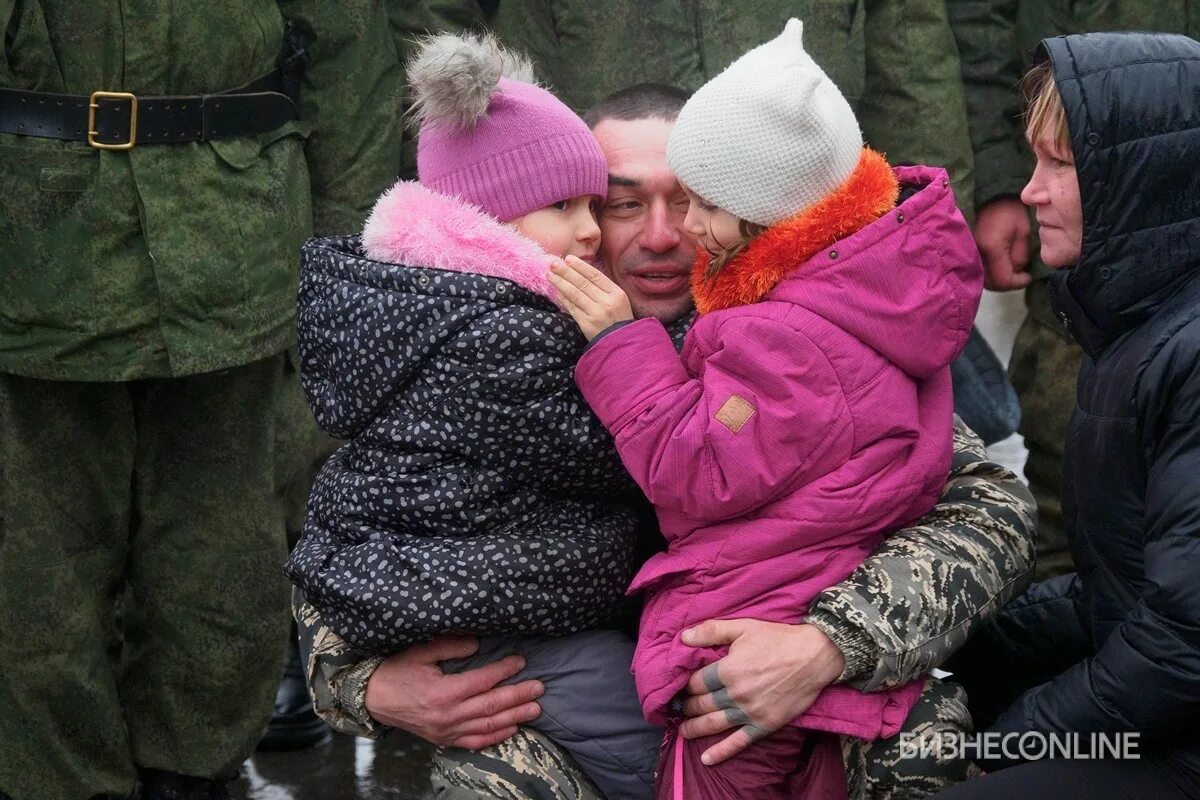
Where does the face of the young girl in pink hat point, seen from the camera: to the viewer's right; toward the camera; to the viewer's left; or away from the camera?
to the viewer's right

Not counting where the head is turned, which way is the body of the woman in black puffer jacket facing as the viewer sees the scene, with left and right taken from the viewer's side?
facing to the left of the viewer

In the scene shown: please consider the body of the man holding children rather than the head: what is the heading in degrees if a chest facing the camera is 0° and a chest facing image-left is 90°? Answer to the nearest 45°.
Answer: approximately 0°

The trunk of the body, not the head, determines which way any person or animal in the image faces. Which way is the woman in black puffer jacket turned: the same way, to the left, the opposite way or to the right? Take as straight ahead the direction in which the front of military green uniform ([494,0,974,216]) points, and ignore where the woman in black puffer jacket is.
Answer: to the right

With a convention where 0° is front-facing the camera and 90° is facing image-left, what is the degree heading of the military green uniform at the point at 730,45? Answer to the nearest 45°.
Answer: approximately 0°

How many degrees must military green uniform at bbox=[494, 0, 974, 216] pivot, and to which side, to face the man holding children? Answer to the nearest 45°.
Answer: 0° — it already faces them

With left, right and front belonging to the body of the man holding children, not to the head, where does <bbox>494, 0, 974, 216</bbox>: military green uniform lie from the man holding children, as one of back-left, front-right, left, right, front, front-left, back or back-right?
back

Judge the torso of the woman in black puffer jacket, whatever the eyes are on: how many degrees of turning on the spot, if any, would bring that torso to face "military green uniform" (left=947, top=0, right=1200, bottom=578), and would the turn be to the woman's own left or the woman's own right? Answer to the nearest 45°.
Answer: approximately 90° to the woman's own right
